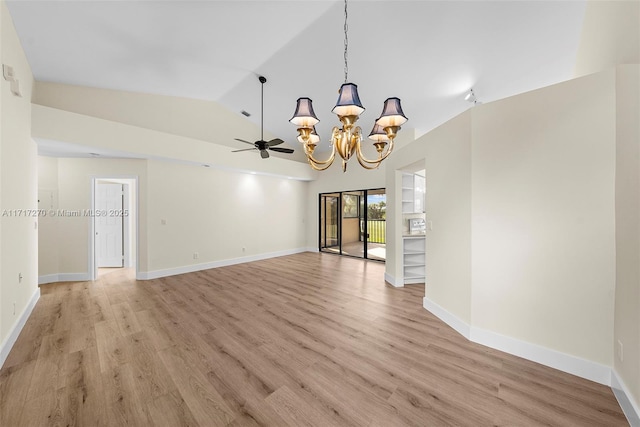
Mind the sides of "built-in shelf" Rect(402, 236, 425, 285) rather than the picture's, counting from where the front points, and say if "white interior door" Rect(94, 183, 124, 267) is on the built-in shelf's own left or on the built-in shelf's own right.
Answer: on the built-in shelf's own right

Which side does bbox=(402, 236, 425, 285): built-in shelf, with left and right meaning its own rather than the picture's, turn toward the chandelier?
front
